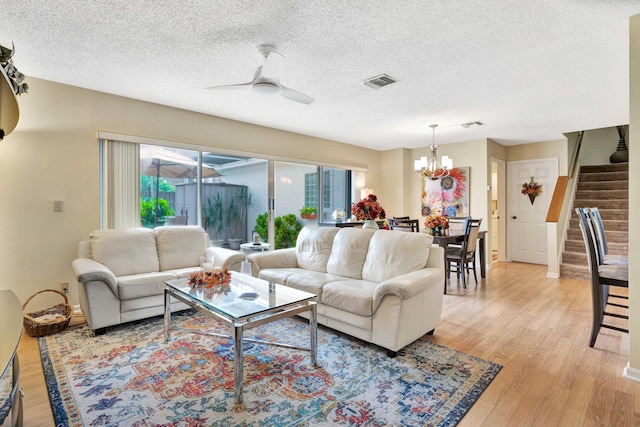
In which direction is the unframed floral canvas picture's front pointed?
toward the camera

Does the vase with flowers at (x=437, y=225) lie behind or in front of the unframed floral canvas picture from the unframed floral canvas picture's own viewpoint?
in front

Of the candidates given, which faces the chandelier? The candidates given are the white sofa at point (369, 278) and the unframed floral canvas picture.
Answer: the unframed floral canvas picture

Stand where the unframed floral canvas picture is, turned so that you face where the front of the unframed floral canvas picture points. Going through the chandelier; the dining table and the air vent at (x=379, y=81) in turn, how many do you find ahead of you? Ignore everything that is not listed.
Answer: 3

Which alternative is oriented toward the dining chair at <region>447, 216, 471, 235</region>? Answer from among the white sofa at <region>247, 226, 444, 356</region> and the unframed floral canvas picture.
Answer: the unframed floral canvas picture

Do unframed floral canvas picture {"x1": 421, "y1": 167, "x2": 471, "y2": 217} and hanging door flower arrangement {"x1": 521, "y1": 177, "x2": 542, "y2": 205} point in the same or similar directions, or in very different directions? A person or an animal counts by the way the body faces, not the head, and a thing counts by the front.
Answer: same or similar directions

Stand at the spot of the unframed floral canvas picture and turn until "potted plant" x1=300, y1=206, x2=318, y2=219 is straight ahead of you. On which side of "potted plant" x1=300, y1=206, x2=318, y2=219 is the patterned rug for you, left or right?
left

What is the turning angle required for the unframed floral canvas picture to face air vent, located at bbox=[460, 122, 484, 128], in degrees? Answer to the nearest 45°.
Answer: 0° — it already faces it

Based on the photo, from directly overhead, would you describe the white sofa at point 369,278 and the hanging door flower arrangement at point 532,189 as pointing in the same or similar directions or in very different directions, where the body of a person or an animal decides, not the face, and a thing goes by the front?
same or similar directions

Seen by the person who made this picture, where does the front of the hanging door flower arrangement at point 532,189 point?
facing the viewer

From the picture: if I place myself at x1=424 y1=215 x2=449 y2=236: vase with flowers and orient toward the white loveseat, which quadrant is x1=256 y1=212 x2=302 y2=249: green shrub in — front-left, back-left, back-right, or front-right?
front-right

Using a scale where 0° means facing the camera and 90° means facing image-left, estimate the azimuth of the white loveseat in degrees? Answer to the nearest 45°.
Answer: approximately 315°

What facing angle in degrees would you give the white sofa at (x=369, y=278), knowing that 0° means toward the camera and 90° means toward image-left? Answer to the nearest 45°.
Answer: approximately 45°

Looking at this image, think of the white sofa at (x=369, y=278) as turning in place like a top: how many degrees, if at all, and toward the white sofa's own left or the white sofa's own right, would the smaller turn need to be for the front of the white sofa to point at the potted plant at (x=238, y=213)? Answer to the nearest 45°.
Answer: approximately 90° to the white sofa's own right
